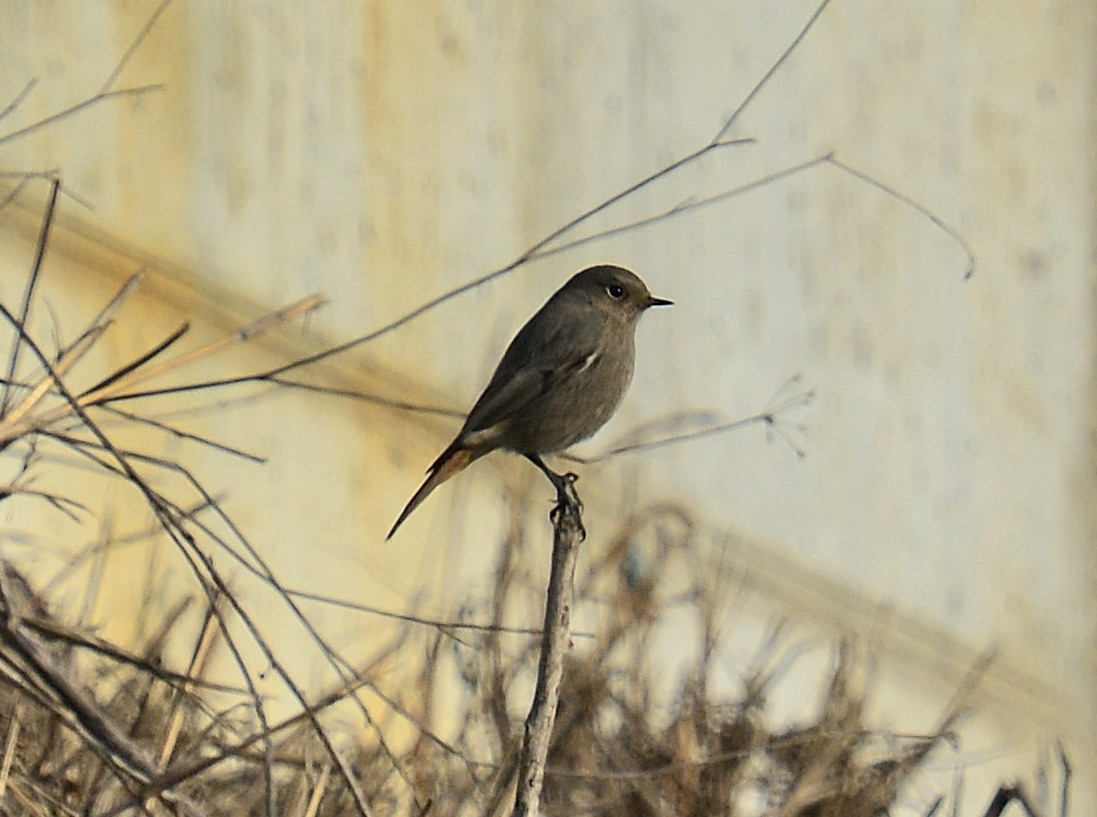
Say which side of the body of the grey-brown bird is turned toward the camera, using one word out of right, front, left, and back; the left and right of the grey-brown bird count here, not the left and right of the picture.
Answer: right
